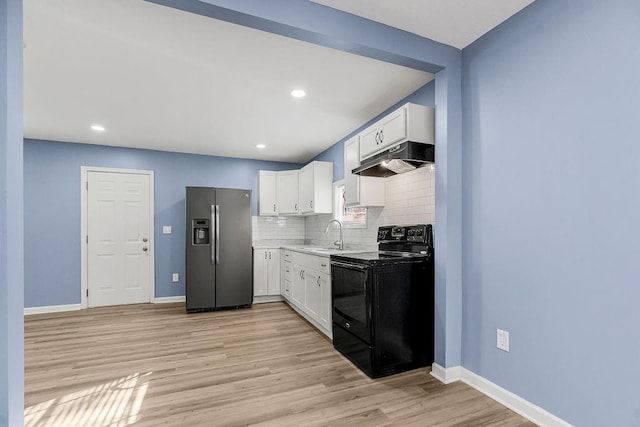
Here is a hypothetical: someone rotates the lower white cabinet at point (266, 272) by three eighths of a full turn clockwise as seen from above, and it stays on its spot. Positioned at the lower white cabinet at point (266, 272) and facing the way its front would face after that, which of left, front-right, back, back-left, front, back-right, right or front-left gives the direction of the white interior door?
front-left

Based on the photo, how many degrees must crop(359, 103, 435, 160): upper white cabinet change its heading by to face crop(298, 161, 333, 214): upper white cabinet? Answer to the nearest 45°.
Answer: approximately 90° to its right

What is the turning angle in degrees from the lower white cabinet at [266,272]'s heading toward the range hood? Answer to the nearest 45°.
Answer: approximately 45° to its left

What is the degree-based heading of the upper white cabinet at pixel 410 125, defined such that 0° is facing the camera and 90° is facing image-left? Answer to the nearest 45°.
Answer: approximately 45°

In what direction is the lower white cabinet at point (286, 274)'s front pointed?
to the viewer's left

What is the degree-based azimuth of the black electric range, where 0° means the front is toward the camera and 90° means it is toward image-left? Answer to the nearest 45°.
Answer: approximately 45°

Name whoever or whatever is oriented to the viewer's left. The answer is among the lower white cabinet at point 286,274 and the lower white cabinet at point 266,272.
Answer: the lower white cabinet at point 286,274
